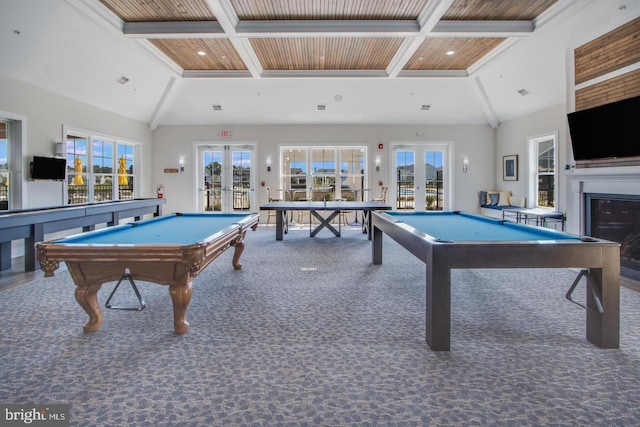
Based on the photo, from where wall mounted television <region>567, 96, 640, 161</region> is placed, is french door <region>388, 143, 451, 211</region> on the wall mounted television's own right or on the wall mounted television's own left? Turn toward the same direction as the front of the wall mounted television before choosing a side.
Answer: on the wall mounted television's own right

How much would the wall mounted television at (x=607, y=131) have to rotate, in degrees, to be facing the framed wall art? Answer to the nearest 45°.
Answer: approximately 135° to its right

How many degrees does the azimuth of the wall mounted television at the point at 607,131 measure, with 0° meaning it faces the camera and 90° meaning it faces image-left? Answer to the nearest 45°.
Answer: approximately 45°

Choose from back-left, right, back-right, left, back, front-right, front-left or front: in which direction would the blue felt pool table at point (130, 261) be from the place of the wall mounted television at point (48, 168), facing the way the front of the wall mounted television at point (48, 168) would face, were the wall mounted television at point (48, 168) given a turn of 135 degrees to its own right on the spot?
left

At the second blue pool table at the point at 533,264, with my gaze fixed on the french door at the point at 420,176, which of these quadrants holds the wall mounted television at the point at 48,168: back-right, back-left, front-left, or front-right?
front-left

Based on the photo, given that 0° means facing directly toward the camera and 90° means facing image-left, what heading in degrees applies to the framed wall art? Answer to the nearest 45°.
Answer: approximately 45°

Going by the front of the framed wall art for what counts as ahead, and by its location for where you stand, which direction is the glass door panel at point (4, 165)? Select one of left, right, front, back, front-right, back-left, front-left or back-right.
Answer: front

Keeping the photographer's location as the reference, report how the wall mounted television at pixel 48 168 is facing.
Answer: facing the viewer and to the right of the viewer

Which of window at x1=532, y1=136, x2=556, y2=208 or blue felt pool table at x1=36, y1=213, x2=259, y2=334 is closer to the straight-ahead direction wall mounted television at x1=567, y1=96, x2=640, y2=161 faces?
the blue felt pool table

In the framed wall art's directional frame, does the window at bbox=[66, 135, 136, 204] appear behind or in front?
in front

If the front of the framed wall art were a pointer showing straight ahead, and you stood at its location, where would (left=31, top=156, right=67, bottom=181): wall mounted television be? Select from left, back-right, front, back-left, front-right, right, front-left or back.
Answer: front

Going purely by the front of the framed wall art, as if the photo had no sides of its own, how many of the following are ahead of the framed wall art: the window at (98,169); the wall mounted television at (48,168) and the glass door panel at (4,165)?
3

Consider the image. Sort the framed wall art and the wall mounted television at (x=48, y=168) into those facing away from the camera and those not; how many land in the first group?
0

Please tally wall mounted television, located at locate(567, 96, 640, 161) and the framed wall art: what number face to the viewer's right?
0

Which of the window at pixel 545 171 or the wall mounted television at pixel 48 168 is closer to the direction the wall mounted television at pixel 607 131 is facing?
the wall mounted television
